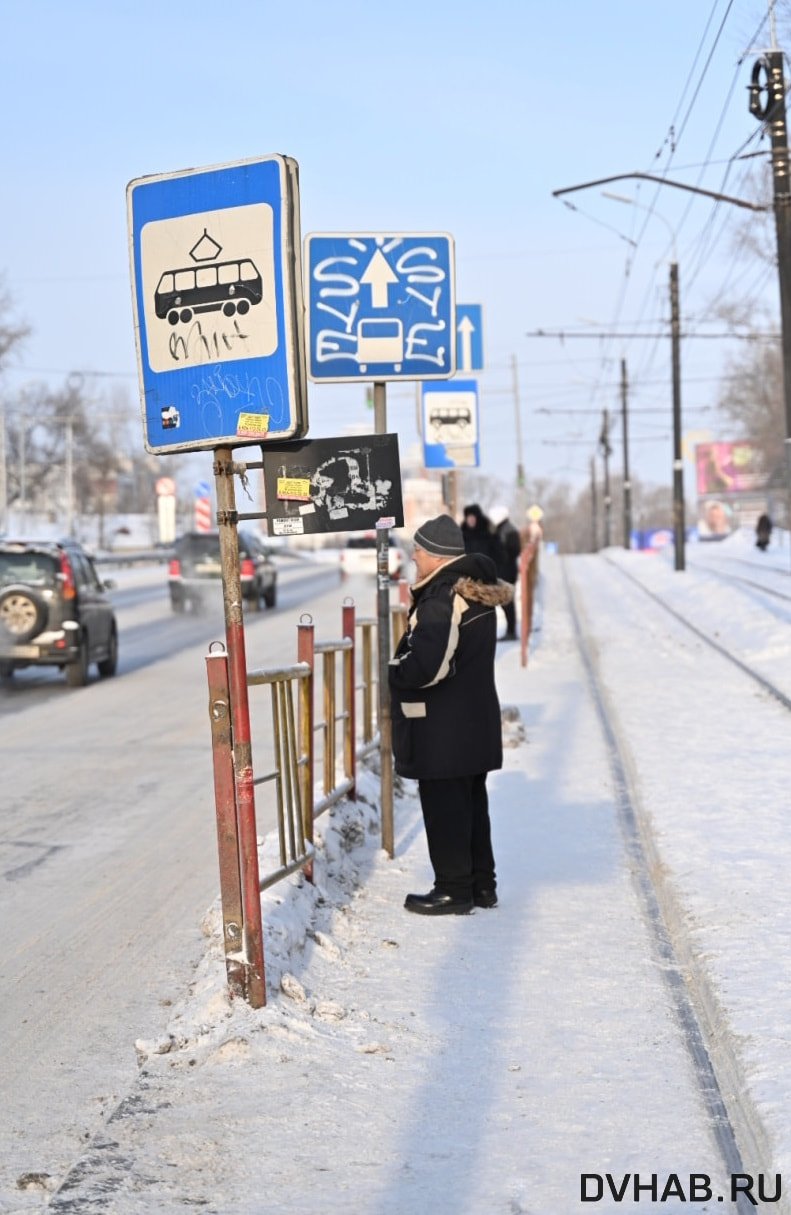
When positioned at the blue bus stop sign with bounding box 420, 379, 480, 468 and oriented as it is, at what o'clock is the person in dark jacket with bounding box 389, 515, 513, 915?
The person in dark jacket is roughly at 12 o'clock from the blue bus stop sign.

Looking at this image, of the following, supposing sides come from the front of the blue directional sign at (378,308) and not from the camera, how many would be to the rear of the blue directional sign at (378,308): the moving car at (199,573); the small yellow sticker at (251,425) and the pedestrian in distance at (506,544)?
2

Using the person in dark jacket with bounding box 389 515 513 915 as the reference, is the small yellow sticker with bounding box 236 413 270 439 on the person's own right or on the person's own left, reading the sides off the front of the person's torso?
on the person's own left

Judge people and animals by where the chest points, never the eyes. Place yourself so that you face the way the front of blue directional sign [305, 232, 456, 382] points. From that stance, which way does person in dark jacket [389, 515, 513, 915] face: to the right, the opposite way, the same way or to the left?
to the right

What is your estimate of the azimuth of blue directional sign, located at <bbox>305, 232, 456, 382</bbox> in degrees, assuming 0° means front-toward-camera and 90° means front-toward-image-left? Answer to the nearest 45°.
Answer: approximately 0°

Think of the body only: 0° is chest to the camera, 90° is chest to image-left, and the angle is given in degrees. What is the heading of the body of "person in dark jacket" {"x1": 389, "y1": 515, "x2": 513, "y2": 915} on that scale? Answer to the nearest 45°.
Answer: approximately 90°

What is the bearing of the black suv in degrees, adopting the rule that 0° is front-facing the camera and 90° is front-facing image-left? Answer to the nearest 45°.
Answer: approximately 225°

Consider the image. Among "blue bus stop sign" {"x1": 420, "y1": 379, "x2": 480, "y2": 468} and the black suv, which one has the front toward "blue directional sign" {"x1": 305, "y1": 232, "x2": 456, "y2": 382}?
"blue bus stop sign" {"x1": 420, "y1": 379, "x2": 480, "y2": 468}

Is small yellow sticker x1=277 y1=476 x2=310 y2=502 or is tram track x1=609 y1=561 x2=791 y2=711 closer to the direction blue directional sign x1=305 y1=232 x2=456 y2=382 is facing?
the small yellow sticker

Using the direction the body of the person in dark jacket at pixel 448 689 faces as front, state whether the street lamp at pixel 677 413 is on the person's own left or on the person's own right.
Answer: on the person's own right

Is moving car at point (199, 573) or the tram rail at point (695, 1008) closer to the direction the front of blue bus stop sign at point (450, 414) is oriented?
the tram rail
